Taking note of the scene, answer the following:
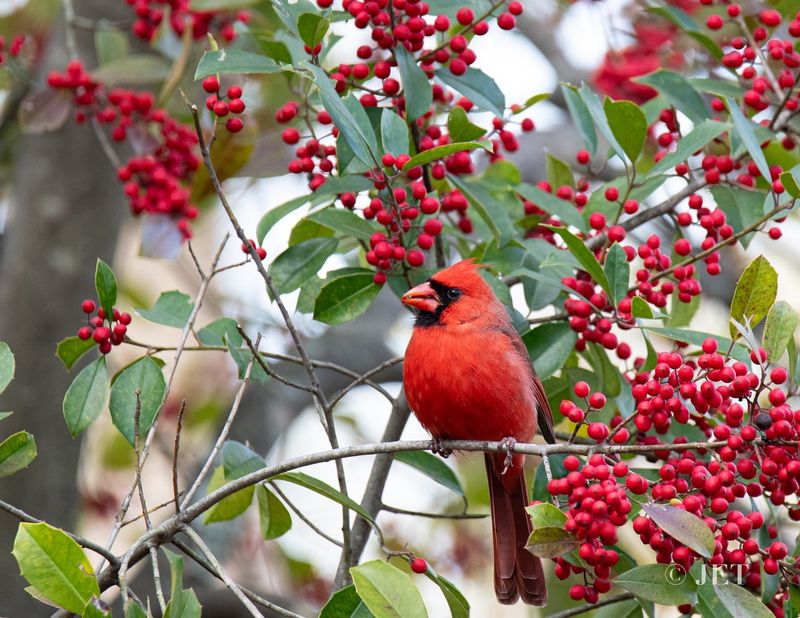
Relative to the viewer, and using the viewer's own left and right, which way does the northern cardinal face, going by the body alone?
facing the viewer and to the left of the viewer

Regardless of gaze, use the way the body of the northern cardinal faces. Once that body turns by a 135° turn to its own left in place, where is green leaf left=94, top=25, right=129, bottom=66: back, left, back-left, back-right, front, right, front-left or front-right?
back-left

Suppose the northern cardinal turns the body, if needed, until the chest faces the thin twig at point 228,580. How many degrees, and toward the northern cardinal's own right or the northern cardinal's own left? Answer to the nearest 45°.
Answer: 0° — it already faces it

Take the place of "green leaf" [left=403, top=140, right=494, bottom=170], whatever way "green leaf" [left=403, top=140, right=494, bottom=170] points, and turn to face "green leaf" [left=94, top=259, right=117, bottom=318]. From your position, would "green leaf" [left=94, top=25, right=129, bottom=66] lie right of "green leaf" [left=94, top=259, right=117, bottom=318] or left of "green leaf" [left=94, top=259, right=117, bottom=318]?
right
